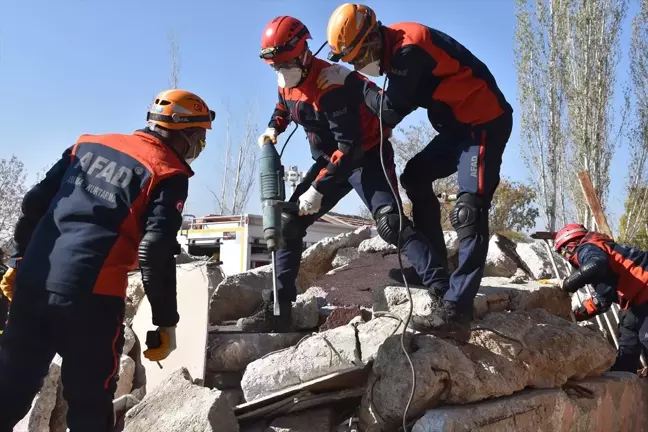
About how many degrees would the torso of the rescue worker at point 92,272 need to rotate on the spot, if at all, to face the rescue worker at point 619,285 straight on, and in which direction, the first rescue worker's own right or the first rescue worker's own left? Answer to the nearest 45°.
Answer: approximately 45° to the first rescue worker's own right

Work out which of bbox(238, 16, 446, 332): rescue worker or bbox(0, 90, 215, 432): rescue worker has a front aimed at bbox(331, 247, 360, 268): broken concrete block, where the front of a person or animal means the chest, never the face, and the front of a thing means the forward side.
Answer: bbox(0, 90, 215, 432): rescue worker

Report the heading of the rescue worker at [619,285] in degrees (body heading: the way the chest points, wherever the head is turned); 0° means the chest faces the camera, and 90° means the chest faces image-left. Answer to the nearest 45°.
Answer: approximately 90°

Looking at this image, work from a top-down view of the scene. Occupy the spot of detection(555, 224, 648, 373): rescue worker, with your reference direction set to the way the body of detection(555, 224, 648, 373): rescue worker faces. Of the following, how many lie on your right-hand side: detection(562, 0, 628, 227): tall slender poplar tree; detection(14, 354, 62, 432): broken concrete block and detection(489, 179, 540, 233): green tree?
2

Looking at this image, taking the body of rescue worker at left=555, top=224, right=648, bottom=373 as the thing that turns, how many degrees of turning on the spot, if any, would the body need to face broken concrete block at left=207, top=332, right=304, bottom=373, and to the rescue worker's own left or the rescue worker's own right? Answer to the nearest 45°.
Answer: approximately 45° to the rescue worker's own left

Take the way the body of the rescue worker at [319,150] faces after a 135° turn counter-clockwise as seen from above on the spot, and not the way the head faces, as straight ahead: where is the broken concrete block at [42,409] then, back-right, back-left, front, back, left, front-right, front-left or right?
back

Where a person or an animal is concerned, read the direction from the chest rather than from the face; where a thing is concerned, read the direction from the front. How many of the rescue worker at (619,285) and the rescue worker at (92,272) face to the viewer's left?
1

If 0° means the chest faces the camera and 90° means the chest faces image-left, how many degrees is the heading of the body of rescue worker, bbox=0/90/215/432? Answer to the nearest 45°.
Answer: approximately 225°

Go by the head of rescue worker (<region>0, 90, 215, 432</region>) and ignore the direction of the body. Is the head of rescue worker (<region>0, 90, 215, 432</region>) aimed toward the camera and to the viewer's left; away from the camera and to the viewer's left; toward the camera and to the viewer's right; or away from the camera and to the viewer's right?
away from the camera and to the viewer's right

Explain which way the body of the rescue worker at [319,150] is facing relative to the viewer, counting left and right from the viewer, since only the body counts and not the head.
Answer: facing the viewer and to the left of the viewer

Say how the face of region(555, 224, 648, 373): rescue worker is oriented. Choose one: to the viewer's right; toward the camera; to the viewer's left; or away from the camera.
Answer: to the viewer's left

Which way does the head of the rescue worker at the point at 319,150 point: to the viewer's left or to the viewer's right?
to the viewer's left

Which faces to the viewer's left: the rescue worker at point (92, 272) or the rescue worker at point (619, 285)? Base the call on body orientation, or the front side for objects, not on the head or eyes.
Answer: the rescue worker at point (619, 285)

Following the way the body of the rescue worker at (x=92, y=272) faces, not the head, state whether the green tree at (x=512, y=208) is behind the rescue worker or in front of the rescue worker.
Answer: in front

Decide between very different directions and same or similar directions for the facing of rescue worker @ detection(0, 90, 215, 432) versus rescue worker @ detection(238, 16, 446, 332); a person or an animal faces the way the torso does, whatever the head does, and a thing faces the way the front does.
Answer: very different directions
